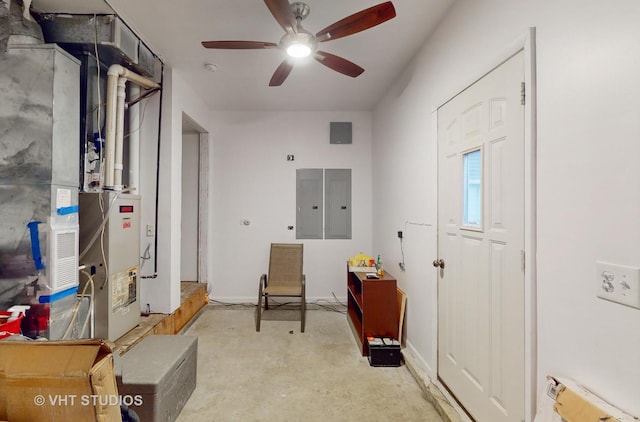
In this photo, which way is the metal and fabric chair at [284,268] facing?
toward the camera

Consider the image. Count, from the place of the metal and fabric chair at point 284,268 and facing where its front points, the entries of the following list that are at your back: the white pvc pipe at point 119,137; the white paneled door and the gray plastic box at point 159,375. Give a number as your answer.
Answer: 0

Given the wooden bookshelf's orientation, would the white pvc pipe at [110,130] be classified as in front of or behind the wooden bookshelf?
in front

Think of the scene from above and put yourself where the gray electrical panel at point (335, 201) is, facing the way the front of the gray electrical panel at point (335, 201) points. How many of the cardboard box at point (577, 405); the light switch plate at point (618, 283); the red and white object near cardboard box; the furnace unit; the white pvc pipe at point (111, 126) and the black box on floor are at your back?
0

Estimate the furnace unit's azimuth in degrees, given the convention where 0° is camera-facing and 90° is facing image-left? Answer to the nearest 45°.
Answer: approximately 315°

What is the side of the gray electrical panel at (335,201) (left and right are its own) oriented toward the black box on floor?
front

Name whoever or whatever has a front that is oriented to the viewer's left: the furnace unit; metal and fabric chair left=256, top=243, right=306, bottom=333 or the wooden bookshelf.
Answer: the wooden bookshelf

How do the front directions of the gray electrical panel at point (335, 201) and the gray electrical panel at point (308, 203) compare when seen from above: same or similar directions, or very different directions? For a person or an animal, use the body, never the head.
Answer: same or similar directions

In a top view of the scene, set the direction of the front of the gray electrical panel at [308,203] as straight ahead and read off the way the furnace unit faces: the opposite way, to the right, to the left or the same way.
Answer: to the left

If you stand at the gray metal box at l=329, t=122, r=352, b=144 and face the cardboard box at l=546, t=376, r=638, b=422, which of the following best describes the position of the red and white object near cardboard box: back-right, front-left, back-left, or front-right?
front-right

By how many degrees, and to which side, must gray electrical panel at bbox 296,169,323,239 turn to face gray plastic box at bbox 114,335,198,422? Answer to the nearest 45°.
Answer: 0° — it already faces it

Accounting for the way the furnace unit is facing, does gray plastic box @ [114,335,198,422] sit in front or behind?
in front

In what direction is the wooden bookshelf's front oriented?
to the viewer's left

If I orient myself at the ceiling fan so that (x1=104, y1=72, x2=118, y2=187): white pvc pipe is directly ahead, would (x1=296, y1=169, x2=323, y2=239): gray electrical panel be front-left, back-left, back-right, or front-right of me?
front-right

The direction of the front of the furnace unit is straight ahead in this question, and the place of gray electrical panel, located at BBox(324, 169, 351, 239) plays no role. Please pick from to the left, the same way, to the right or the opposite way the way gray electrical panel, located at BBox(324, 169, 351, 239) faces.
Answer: to the right

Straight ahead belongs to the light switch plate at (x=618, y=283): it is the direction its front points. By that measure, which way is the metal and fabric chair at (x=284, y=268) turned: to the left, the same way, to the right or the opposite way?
to the left

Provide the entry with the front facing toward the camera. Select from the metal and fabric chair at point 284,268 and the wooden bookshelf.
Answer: the metal and fabric chair
